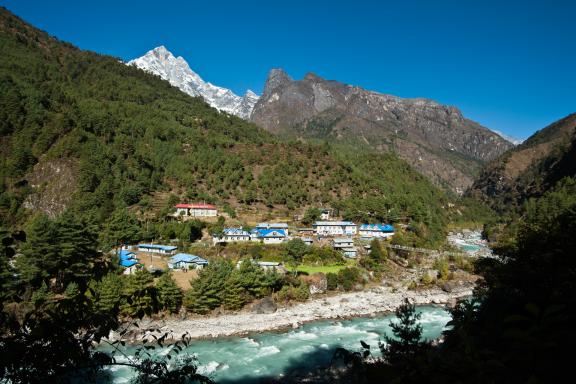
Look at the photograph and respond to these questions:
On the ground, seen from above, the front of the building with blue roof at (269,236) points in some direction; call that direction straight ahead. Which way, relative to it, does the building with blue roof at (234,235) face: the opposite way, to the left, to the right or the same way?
the same way

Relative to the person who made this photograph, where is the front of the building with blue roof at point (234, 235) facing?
facing the viewer

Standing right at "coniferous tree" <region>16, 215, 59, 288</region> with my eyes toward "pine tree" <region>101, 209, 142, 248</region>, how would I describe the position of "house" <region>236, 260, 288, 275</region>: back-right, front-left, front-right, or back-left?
front-right

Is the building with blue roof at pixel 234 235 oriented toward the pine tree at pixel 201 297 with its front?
yes

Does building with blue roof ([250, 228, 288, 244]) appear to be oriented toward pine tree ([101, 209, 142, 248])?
no

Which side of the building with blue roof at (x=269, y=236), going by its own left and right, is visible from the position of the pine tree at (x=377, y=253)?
left

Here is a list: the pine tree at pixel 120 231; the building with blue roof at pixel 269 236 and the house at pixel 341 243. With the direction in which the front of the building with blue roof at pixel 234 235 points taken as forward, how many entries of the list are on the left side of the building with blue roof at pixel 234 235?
2

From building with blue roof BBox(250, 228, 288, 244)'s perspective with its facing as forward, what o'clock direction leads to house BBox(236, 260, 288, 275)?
The house is roughly at 12 o'clock from the building with blue roof.

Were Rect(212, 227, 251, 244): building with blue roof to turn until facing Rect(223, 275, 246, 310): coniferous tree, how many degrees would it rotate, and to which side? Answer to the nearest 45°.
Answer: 0° — it already faces it

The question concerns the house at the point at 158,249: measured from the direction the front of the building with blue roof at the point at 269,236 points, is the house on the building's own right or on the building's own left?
on the building's own right

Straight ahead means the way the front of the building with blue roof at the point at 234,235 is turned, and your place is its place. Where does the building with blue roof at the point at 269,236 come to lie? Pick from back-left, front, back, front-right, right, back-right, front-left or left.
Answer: left

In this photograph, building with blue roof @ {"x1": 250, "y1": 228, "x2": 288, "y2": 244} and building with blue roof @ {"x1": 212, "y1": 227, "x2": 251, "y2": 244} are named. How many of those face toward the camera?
2

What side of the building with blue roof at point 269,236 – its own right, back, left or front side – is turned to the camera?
front

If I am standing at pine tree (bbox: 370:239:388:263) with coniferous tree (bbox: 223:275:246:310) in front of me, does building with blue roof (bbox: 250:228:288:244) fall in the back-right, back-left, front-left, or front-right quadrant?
front-right

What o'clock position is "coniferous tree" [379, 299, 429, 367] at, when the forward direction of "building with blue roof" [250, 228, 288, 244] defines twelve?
The coniferous tree is roughly at 12 o'clock from the building with blue roof.
